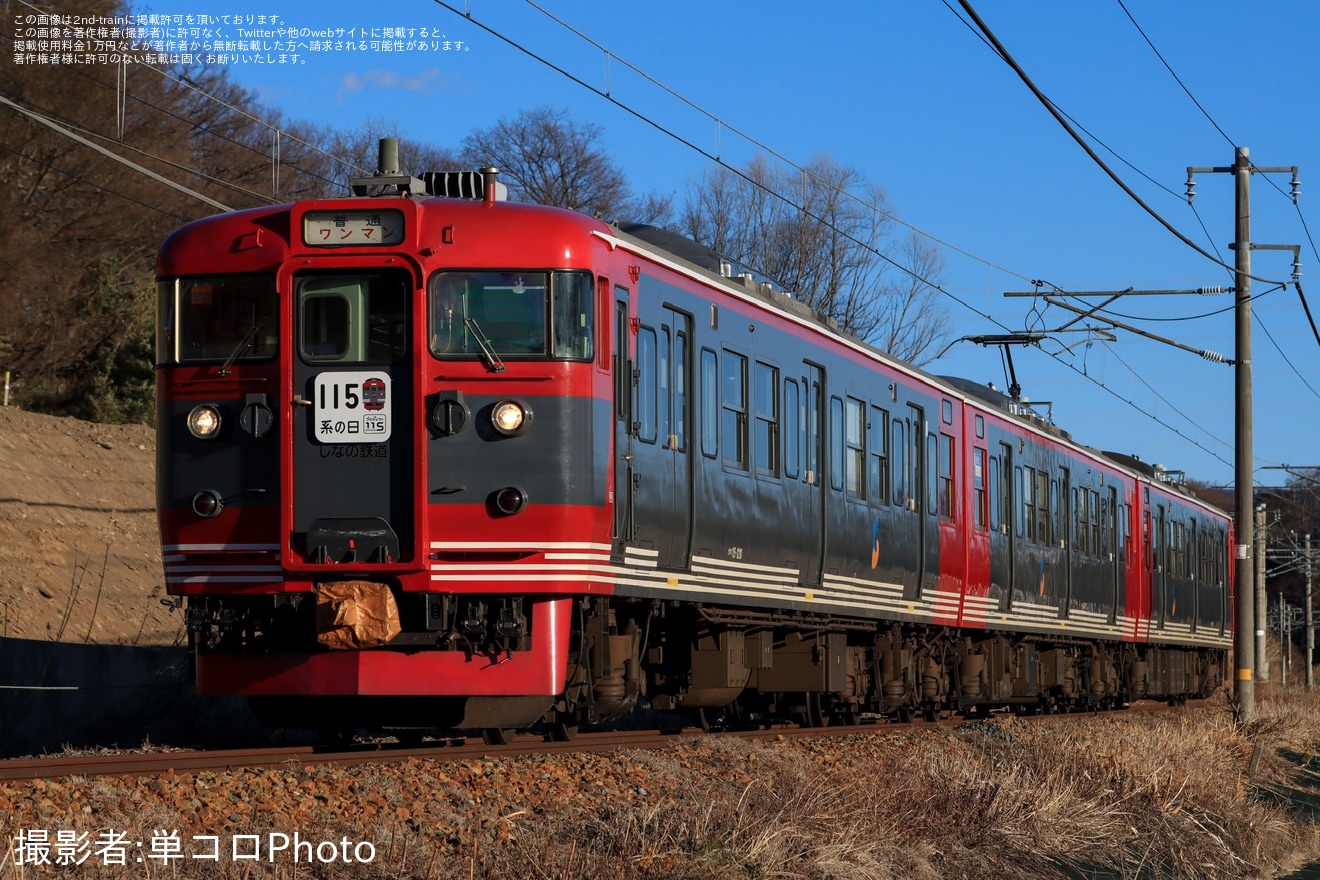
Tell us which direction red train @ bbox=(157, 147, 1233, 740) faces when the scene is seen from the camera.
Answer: facing the viewer and to the left of the viewer

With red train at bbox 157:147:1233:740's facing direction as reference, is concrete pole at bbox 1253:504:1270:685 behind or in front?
behind
